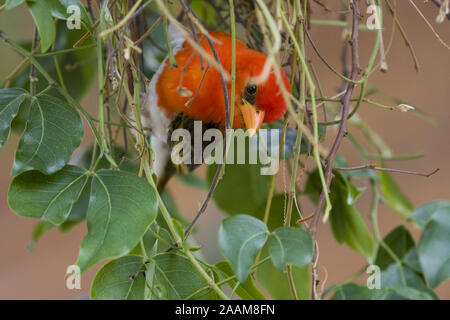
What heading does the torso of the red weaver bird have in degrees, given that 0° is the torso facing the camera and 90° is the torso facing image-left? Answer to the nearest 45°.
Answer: approximately 315°
